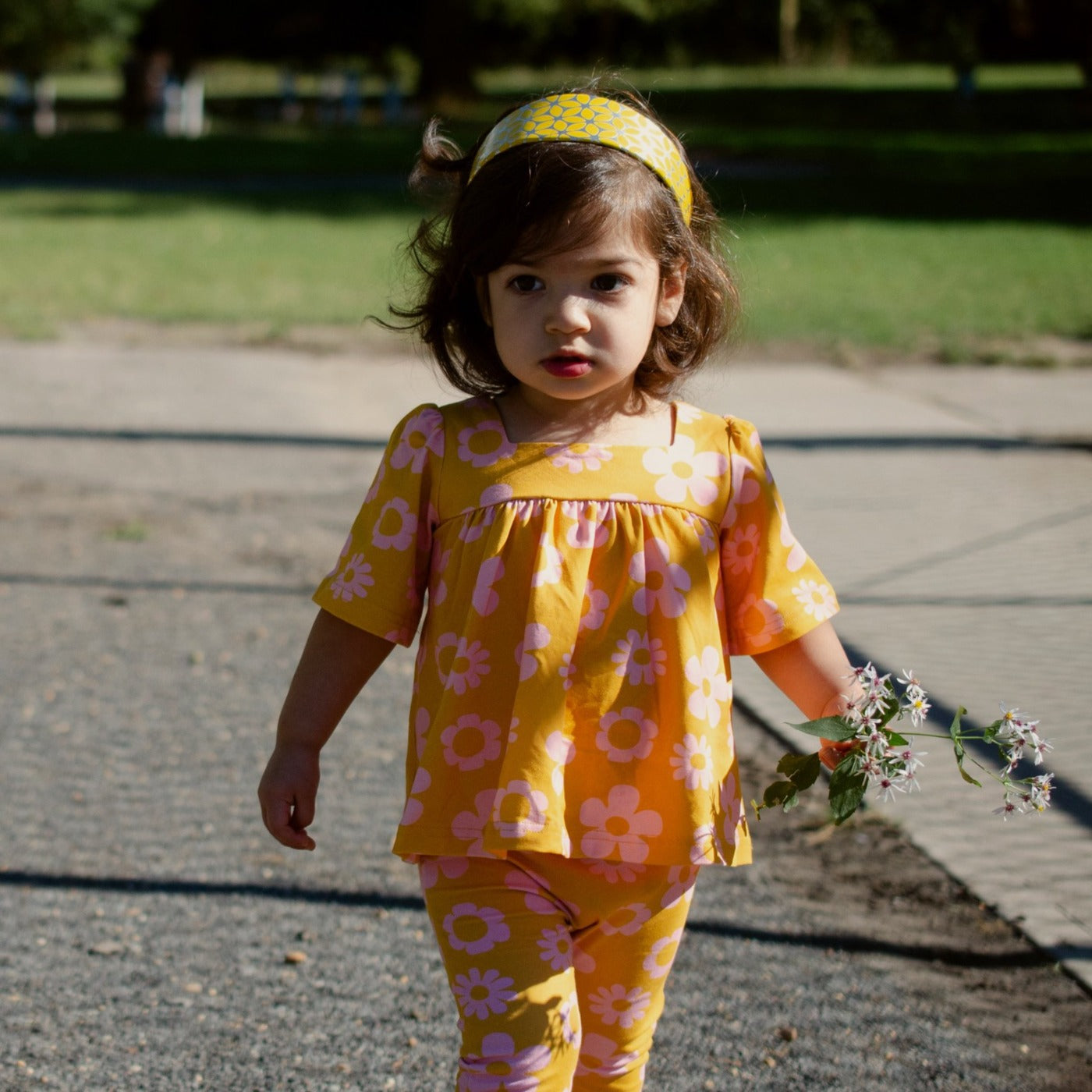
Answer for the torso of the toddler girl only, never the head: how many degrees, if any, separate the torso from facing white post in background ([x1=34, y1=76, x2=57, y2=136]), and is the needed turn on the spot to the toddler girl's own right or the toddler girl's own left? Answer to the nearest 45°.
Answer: approximately 180°

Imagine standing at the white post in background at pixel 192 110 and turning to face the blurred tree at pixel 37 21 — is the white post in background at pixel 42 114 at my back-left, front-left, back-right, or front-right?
front-left

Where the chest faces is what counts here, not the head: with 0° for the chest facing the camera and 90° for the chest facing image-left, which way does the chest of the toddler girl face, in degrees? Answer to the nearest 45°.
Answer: approximately 0°

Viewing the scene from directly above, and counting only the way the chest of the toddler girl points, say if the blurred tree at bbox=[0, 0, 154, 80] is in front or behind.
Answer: behind
